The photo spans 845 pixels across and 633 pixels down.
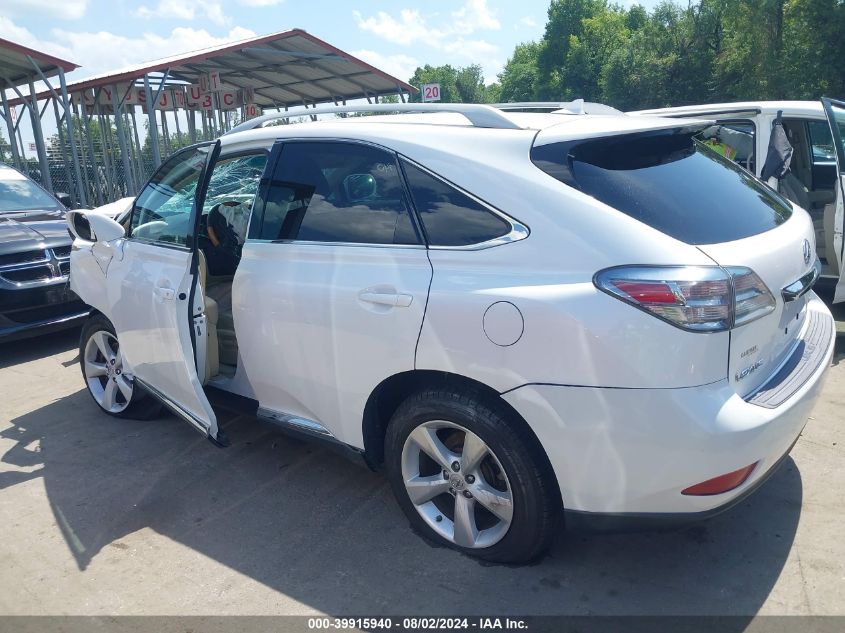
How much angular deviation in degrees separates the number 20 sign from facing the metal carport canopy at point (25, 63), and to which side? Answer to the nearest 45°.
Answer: approximately 90° to its right

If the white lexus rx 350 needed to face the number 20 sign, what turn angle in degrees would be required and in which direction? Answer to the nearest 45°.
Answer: approximately 45° to its right

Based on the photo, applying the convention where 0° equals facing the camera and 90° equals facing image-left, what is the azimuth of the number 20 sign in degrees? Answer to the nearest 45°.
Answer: approximately 0°

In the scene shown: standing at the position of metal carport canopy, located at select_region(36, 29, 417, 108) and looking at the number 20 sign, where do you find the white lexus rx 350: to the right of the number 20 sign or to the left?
right

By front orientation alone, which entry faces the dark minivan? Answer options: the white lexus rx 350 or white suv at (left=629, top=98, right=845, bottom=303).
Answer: the white lexus rx 350

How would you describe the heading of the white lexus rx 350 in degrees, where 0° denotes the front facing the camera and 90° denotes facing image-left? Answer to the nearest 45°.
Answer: approximately 135°

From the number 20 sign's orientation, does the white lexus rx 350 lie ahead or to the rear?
ahead

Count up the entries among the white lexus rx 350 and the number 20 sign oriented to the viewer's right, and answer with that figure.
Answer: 0

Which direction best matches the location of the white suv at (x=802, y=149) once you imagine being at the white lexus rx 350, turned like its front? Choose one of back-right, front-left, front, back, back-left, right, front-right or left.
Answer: right

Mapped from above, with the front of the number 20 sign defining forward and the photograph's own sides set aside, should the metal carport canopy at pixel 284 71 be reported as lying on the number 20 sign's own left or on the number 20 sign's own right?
on the number 20 sign's own right

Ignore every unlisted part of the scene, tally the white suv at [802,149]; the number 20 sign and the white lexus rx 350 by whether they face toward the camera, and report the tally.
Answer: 1
